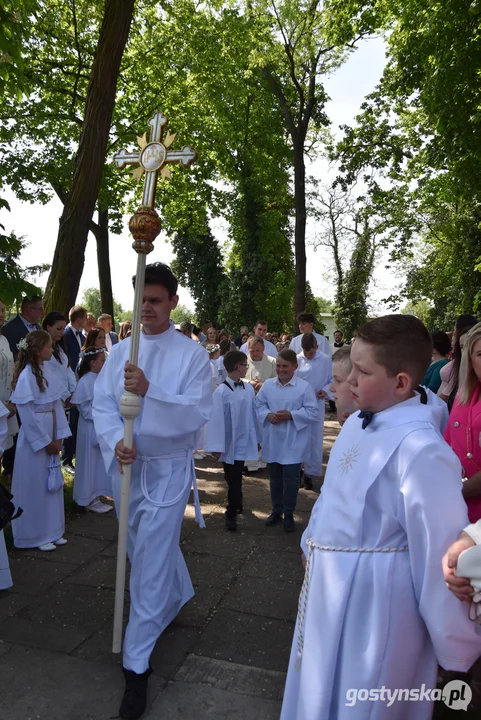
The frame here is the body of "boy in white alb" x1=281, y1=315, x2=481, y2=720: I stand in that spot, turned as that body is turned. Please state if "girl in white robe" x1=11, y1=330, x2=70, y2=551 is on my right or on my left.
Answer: on my right

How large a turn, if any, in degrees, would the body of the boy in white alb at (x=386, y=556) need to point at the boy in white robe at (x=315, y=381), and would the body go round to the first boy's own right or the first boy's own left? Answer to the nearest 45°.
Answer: approximately 135° to the first boy's own right

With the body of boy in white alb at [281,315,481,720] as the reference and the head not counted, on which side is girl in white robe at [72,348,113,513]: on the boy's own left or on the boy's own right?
on the boy's own right

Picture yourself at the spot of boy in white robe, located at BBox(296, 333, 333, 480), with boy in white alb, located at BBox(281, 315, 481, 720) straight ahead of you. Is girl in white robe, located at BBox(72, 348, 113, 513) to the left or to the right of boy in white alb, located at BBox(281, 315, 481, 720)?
right

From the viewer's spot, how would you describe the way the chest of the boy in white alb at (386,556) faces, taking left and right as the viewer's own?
facing the viewer and to the left of the viewer
